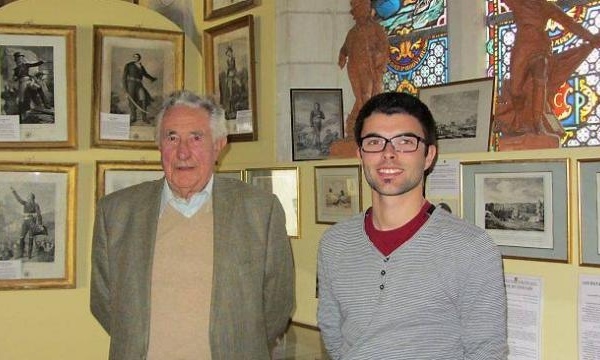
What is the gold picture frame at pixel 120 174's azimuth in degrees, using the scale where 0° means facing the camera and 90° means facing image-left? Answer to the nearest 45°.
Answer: approximately 0°

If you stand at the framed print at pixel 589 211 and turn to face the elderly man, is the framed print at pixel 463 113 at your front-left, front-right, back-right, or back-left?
front-right

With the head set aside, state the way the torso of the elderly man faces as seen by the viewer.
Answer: toward the camera

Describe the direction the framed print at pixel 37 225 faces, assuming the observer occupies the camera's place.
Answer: facing the viewer

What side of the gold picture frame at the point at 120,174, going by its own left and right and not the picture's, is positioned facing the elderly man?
front

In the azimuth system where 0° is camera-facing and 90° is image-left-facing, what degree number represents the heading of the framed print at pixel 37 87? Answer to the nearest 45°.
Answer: approximately 0°

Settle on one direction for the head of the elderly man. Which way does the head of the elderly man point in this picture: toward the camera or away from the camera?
toward the camera

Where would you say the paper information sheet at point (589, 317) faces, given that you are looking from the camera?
facing the viewer

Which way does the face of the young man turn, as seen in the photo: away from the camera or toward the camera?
toward the camera

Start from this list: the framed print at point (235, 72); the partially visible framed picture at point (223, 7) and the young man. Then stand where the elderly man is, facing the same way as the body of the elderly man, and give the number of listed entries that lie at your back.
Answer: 2
